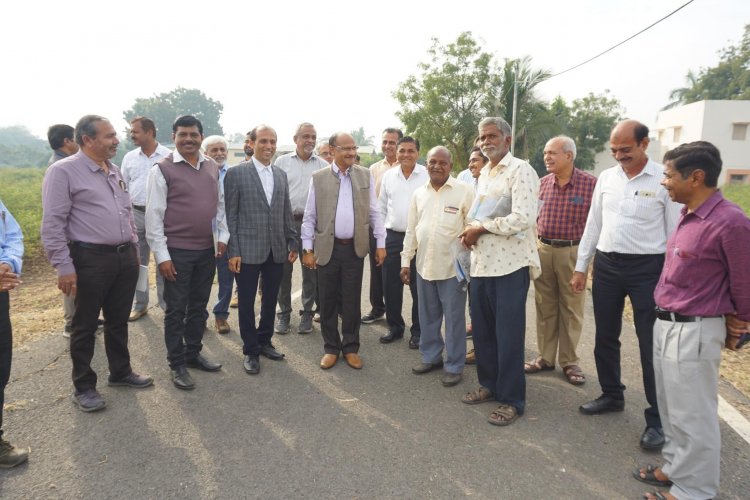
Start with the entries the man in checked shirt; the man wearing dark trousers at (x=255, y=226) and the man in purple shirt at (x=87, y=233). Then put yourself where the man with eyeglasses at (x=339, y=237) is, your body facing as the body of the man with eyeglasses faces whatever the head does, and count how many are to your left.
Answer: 1

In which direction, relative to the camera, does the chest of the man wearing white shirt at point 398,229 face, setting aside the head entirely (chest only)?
toward the camera

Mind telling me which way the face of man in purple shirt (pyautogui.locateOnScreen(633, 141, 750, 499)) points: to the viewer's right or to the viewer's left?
to the viewer's left

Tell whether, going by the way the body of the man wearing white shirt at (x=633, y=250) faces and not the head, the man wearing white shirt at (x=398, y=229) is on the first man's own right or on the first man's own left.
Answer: on the first man's own right

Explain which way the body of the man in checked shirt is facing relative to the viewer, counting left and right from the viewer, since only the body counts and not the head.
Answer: facing the viewer and to the left of the viewer

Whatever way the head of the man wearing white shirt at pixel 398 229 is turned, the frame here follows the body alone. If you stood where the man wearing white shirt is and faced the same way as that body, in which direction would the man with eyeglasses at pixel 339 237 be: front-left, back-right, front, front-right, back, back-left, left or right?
front-right

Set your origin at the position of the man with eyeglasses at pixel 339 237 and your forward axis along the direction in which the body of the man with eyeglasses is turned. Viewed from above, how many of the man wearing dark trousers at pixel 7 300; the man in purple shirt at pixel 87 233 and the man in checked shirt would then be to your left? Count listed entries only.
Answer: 1

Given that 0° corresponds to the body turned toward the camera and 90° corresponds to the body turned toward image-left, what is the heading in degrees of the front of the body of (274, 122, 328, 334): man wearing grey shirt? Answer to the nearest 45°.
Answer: approximately 0°

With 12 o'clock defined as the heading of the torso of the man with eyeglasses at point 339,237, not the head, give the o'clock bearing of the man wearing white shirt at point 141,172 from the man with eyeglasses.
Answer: The man wearing white shirt is roughly at 4 o'clock from the man with eyeglasses.

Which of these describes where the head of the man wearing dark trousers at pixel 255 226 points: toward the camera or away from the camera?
toward the camera

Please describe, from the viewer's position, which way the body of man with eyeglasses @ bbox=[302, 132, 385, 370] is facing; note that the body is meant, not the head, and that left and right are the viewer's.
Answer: facing the viewer

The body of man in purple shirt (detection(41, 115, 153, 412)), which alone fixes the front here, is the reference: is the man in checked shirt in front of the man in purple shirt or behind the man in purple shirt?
in front

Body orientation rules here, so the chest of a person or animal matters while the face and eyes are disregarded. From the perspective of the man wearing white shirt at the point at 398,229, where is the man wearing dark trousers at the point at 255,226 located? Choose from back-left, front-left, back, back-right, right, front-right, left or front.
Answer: front-right

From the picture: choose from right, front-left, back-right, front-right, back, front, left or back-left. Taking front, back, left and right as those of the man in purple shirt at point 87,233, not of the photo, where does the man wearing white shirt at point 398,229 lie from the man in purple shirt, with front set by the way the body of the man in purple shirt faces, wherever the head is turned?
front-left

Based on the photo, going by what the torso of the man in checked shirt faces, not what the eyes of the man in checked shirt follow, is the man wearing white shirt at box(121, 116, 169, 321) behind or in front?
in front

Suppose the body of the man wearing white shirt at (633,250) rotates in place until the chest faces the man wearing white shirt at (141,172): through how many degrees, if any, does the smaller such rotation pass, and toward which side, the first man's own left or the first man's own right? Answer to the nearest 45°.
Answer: approximately 45° to the first man's own right

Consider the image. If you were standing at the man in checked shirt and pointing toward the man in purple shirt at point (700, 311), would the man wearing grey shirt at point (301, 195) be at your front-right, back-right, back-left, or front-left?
back-right

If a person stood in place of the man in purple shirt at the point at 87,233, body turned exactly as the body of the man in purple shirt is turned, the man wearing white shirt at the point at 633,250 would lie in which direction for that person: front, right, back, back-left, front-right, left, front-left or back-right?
front
